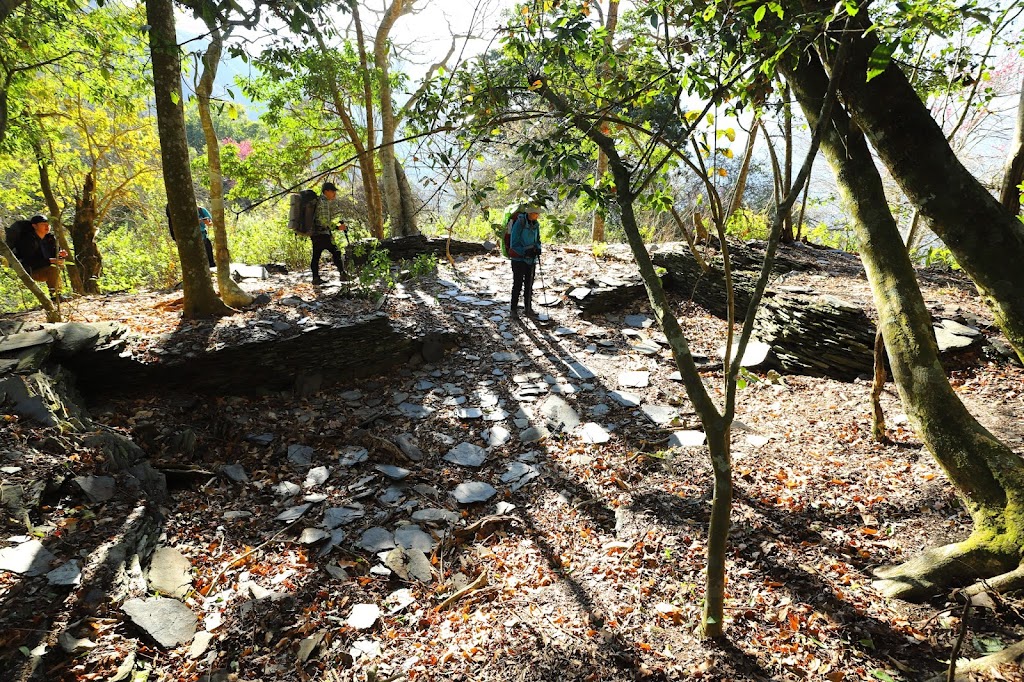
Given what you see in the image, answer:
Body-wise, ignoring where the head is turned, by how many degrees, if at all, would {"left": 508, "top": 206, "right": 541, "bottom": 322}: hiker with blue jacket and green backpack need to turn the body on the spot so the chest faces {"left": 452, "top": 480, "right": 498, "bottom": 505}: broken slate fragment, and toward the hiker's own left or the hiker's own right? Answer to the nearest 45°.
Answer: approximately 45° to the hiker's own right

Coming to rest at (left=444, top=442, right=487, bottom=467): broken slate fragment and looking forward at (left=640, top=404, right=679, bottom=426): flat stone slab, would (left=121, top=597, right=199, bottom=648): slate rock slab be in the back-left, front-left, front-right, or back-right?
back-right

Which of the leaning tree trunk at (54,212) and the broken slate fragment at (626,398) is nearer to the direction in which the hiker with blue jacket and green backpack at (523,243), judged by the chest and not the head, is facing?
the broken slate fragment

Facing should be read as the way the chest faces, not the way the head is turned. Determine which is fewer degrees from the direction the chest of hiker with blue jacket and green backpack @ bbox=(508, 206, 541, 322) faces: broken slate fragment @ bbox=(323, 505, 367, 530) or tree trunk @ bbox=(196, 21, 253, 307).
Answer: the broken slate fragment

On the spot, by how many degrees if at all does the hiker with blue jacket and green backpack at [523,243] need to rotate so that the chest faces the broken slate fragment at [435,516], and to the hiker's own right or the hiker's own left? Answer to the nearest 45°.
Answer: approximately 45° to the hiker's own right

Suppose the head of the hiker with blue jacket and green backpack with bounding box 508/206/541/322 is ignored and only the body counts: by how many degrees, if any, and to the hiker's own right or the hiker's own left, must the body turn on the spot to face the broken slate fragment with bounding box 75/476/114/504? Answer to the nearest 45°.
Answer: approximately 90° to the hiker's own right

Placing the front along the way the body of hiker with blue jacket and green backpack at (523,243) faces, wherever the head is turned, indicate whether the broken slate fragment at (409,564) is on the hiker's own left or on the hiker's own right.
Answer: on the hiker's own right

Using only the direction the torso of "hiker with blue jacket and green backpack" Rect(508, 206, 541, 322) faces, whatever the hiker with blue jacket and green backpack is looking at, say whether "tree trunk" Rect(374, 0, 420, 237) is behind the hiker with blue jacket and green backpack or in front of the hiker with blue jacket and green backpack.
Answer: behind

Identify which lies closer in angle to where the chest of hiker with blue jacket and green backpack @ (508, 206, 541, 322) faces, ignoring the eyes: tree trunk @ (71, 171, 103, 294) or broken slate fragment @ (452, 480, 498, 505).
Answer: the broken slate fragment

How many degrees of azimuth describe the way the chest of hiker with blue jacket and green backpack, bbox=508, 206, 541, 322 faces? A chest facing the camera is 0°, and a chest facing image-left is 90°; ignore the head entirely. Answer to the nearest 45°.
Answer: approximately 315°

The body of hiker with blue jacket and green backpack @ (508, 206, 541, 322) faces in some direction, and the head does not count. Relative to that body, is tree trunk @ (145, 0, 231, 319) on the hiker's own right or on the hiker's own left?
on the hiker's own right
